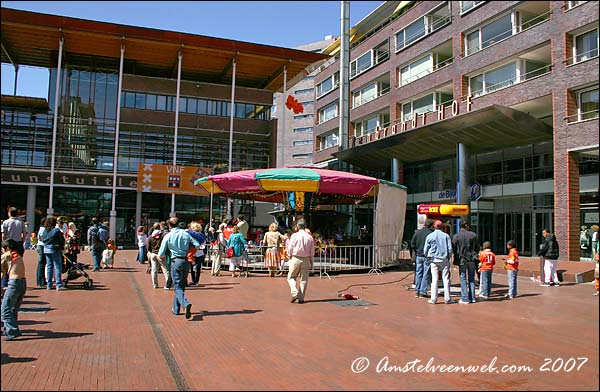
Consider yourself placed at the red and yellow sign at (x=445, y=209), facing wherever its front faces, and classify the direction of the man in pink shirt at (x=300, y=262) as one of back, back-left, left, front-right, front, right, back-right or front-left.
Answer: front-right

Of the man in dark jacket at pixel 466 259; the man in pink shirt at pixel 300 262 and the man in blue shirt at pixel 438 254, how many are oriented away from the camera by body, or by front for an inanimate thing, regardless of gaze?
3

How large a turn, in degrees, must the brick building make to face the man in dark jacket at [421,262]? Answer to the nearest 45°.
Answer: approximately 45° to its left

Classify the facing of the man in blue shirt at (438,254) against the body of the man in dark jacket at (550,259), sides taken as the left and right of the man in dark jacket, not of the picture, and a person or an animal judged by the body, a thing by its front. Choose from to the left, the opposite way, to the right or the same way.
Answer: to the right

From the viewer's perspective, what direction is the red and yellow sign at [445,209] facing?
toward the camera

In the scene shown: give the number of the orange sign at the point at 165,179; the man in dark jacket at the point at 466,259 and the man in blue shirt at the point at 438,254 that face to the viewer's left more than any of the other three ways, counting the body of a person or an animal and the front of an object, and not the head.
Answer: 0

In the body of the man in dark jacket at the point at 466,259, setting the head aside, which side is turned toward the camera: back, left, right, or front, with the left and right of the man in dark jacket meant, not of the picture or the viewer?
back

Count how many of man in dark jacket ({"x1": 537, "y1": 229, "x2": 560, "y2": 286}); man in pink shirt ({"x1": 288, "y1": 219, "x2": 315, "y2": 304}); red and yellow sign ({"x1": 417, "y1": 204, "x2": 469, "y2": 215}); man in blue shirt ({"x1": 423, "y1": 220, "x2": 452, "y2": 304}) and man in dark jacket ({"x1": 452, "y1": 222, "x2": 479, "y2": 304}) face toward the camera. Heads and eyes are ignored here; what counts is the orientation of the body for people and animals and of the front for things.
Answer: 1

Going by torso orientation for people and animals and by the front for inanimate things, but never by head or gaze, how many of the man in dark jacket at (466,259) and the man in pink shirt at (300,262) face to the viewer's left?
0

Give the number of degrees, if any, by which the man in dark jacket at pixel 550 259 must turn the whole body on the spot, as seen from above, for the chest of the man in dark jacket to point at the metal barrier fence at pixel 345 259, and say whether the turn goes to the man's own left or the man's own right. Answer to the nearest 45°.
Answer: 0° — they already face it

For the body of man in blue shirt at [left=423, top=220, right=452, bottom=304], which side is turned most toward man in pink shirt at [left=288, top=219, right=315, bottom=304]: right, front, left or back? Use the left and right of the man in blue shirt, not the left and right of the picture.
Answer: left

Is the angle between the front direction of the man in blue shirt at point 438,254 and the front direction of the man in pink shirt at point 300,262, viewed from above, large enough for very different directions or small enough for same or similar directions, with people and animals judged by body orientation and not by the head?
same or similar directions

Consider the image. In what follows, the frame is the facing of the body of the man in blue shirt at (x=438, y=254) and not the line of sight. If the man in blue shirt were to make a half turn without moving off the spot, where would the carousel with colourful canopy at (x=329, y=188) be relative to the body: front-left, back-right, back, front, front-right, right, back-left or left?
back-right

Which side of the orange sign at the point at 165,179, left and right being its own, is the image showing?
front

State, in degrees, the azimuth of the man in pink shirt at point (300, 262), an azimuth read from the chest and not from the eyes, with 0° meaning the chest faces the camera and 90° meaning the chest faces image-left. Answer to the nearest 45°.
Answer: approximately 180°

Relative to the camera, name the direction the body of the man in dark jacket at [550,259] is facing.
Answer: to the viewer's left
